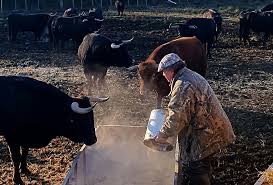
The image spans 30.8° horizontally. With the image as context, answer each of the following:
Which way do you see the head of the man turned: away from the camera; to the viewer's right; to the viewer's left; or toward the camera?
to the viewer's left

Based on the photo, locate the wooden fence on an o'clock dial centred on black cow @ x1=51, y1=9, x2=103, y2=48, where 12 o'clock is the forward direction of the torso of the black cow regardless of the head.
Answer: The wooden fence is roughly at 9 o'clock from the black cow.

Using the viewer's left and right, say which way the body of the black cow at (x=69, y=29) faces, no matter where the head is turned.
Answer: facing to the right of the viewer

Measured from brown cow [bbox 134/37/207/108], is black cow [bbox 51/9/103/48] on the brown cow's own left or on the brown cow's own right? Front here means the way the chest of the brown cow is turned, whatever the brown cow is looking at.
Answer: on the brown cow's own right

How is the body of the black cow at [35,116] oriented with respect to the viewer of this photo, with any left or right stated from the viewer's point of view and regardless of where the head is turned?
facing to the right of the viewer

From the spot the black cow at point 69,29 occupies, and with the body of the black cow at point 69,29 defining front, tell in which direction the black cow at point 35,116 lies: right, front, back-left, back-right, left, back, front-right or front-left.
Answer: right

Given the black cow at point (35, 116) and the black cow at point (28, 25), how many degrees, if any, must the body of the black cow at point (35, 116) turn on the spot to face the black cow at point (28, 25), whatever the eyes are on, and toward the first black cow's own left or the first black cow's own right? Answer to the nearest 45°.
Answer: approximately 90° to the first black cow's own left

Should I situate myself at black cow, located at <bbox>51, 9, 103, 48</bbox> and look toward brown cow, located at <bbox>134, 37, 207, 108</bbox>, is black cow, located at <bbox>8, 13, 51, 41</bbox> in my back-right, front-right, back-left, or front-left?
back-right

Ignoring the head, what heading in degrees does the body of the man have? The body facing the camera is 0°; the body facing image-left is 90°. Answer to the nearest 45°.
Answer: approximately 90°

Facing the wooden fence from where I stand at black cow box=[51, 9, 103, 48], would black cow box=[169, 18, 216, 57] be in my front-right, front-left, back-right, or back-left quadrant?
back-right

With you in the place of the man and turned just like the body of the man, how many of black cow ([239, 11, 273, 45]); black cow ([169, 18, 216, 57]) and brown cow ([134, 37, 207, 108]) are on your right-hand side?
3
